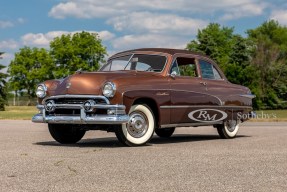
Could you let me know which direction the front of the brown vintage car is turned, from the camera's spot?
facing the viewer and to the left of the viewer
